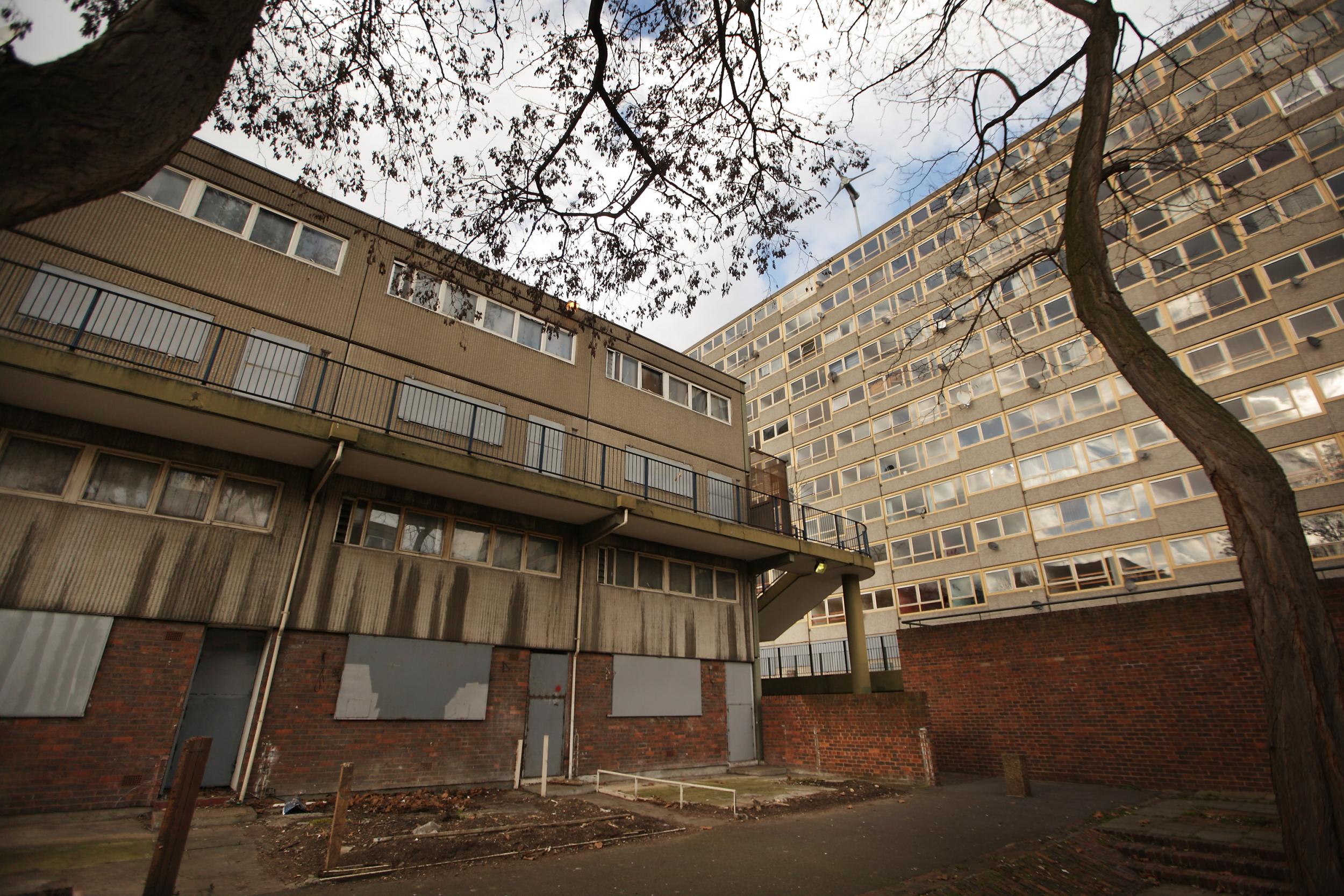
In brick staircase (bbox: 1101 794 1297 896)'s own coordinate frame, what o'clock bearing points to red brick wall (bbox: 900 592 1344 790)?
The red brick wall is roughly at 6 o'clock from the brick staircase.

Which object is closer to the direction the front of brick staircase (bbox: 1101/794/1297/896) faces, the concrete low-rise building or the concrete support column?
the concrete low-rise building

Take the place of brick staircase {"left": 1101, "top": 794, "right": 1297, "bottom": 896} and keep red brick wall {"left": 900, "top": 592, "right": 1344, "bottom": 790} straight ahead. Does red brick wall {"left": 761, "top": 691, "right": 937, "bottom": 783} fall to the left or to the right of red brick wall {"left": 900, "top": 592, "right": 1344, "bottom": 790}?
left

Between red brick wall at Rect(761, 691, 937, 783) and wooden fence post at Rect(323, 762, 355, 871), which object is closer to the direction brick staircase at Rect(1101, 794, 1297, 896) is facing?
the wooden fence post

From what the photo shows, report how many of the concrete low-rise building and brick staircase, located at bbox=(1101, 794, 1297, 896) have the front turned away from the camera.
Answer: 0

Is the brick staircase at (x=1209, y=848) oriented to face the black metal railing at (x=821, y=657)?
no

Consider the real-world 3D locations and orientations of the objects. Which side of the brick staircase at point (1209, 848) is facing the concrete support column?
right

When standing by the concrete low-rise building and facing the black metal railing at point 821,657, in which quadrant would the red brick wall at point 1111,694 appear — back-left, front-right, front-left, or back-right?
front-right

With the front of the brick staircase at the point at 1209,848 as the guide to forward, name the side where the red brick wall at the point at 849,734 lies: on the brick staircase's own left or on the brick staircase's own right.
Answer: on the brick staircase's own right

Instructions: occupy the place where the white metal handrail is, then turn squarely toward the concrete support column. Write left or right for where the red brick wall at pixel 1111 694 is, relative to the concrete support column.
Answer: right

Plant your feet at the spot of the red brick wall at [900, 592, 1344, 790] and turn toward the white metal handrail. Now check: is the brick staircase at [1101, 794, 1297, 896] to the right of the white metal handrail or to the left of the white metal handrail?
left

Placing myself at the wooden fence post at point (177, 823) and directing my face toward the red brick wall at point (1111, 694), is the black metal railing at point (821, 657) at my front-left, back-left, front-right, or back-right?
front-left

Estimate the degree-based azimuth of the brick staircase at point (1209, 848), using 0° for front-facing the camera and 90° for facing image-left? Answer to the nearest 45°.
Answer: approximately 45°

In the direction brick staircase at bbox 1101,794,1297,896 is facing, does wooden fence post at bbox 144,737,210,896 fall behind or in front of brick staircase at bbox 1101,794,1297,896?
in front

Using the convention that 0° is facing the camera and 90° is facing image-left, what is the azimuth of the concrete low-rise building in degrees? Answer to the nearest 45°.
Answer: approximately 315°

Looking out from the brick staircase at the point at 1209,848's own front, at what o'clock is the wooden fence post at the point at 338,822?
The wooden fence post is roughly at 2 o'clock from the brick staircase.

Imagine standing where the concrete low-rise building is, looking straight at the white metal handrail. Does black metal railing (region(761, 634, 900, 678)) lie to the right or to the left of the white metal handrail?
left
